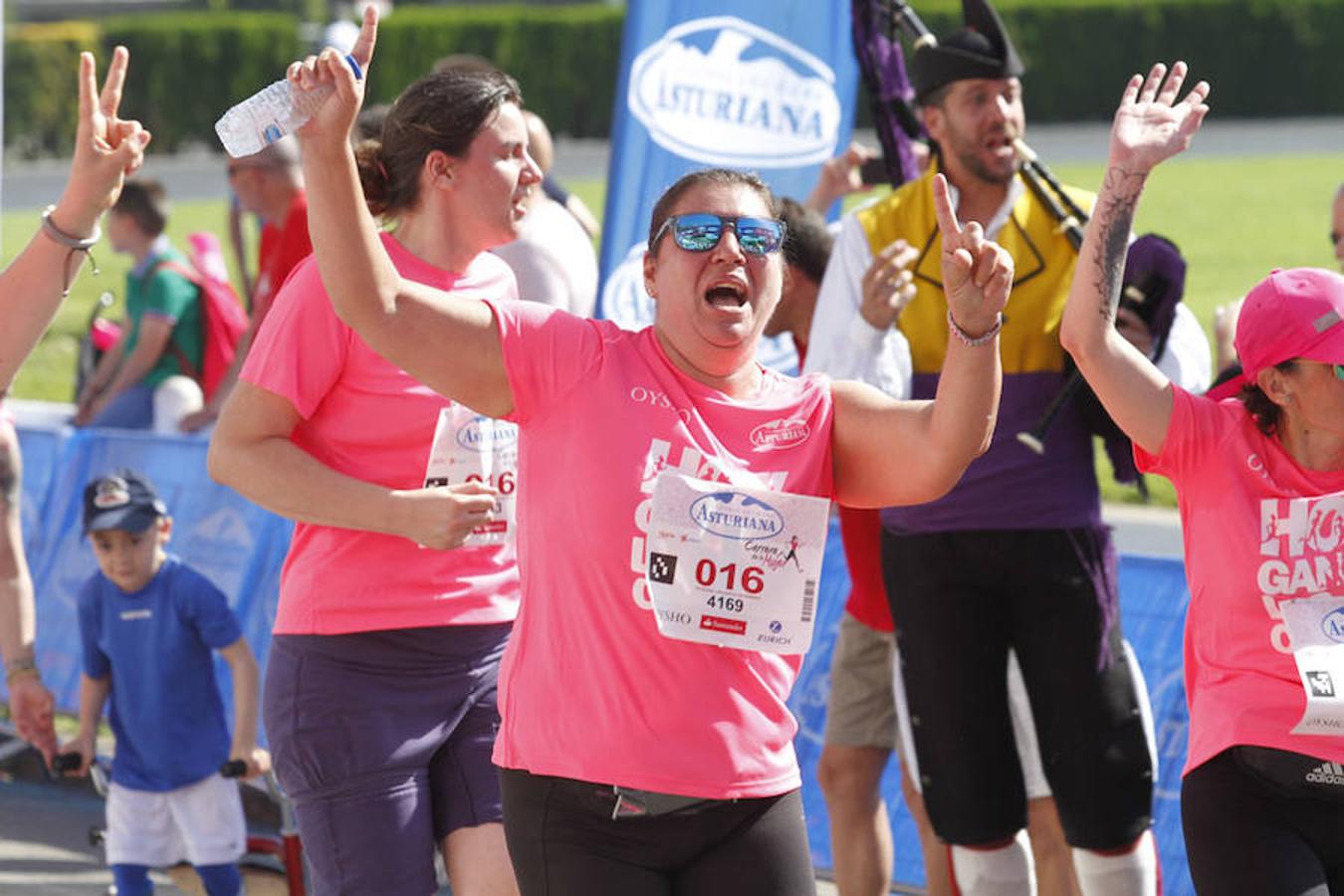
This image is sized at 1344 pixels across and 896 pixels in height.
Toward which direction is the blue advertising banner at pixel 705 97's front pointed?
toward the camera

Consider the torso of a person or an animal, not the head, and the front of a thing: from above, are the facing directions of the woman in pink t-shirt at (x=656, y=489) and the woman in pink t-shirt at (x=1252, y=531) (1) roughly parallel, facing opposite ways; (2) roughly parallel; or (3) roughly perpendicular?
roughly parallel

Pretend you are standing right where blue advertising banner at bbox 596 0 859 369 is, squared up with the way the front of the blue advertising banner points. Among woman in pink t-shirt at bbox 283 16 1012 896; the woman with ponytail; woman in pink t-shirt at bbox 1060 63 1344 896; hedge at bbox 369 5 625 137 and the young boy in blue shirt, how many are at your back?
1

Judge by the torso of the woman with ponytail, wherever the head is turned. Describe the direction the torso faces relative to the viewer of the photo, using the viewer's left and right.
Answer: facing the viewer and to the right of the viewer

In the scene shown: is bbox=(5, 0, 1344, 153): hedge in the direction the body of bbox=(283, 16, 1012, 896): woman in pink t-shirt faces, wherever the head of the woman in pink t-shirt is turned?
no

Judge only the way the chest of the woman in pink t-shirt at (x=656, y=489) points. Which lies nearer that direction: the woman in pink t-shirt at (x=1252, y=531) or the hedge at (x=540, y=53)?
the woman in pink t-shirt

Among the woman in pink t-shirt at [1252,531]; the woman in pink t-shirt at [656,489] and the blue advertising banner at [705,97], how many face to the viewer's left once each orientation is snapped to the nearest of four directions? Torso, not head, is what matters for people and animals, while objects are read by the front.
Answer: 0

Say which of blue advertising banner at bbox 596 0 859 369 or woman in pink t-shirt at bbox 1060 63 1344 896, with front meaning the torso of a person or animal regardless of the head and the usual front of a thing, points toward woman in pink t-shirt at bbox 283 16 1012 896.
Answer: the blue advertising banner

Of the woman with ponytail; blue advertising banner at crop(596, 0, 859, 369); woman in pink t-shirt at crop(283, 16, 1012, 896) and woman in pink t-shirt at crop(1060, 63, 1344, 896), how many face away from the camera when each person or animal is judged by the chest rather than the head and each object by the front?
0

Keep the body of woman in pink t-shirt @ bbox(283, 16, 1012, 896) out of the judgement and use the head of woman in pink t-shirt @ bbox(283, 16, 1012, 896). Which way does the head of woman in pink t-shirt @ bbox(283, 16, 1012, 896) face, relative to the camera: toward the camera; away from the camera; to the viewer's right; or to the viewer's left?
toward the camera

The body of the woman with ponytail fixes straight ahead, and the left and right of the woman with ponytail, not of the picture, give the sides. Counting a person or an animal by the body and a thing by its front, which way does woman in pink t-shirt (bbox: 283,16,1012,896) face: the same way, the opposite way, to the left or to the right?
the same way
